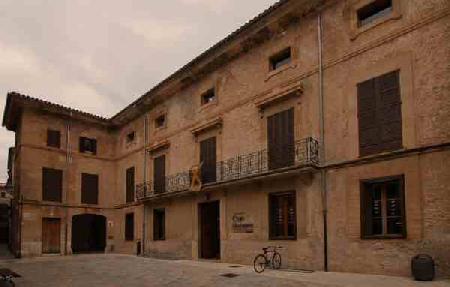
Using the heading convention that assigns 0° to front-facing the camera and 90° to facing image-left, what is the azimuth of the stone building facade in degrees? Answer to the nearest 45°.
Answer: approximately 45°
